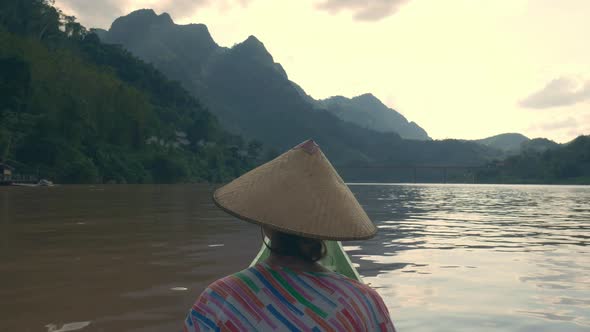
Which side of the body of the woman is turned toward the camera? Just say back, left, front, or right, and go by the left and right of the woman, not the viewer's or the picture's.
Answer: back
